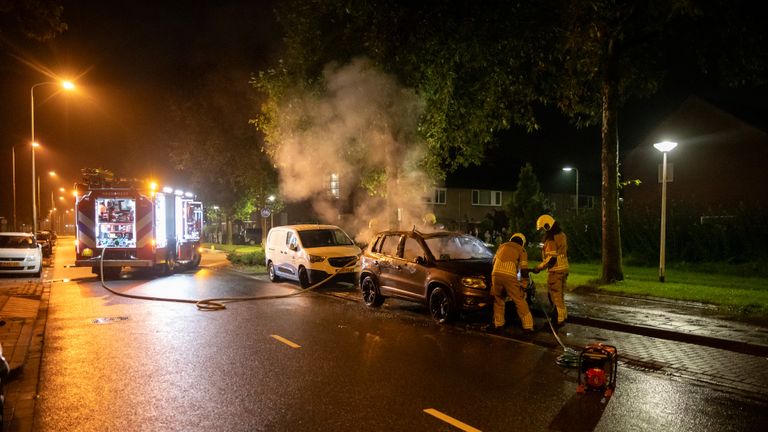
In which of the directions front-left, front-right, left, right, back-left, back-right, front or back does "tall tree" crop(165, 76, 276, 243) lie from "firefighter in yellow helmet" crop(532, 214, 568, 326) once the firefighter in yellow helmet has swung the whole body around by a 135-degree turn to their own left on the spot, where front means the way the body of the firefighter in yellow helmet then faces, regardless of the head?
back

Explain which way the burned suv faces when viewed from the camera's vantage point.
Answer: facing the viewer and to the right of the viewer

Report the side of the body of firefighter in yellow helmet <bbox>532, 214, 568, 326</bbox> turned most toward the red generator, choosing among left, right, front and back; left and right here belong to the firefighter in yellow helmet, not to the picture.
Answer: left

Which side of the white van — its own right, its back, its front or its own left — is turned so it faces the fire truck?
back

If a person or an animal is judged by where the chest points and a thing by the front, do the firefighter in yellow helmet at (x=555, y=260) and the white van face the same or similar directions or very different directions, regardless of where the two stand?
very different directions

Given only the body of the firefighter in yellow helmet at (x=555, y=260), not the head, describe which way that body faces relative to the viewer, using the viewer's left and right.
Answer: facing to the left of the viewer

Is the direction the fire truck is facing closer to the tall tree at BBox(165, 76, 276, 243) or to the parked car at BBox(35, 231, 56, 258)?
the tall tree

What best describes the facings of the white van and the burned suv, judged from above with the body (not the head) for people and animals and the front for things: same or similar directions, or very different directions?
same or similar directions

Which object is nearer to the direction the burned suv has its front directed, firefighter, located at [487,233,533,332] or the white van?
the firefighter

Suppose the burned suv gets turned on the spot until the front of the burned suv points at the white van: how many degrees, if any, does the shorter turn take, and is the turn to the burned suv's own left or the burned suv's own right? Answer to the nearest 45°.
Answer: approximately 180°

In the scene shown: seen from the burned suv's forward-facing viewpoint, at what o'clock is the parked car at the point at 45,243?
The parked car is roughly at 6 o'clock from the burned suv.

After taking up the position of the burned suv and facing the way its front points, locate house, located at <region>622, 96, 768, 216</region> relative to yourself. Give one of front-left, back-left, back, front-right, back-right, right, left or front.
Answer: left

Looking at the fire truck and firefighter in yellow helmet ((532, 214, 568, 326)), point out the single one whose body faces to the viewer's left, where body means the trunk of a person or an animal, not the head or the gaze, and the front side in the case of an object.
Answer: the firefighter in yellow helmet

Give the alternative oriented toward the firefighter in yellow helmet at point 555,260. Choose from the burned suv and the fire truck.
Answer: the burned suv

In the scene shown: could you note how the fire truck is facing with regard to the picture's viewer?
facing away from the viewer and to the right of the viewer

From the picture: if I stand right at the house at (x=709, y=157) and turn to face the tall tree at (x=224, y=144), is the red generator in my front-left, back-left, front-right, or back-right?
front-left
